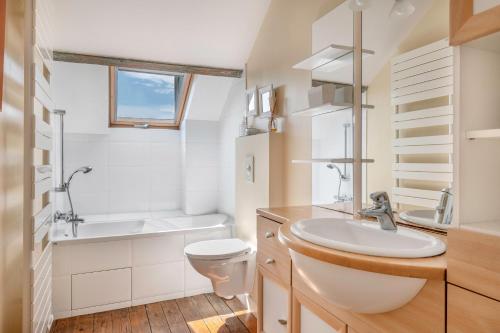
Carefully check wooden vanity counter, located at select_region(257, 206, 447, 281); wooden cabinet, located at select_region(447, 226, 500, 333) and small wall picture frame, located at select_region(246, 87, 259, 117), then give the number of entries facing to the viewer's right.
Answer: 0

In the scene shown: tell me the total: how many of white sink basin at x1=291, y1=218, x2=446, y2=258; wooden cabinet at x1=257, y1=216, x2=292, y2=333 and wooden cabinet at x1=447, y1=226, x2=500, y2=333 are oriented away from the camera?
0

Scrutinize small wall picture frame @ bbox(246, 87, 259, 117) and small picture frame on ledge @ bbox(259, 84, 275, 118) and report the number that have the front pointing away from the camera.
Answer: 0

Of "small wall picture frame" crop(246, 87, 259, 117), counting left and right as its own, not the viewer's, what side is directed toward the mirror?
left

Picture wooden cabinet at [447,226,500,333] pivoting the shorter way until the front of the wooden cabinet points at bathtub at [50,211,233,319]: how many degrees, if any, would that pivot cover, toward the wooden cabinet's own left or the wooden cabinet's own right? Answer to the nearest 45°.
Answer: approximately 45° to the wooden cabinet's own right

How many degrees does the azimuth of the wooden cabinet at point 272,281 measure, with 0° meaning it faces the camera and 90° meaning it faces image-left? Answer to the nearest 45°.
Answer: approximately 45°

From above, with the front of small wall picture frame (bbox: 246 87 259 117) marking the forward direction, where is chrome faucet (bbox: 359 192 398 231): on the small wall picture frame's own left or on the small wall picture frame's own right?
on the small wall picture frame's own left

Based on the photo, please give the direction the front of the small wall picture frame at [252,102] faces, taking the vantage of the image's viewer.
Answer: facing the viewer and to the left of the viewer
